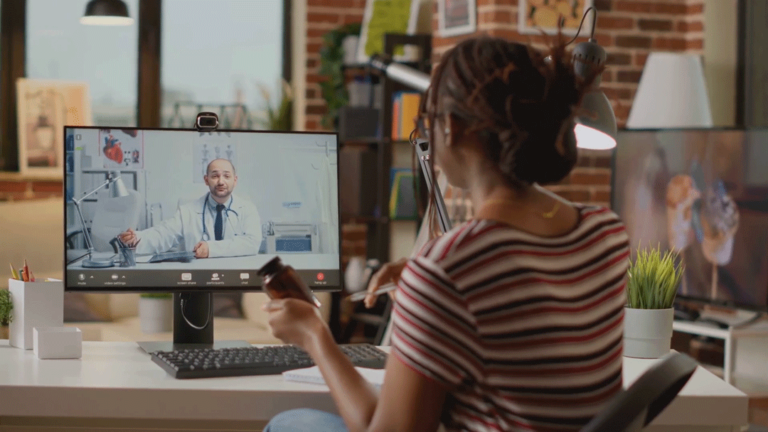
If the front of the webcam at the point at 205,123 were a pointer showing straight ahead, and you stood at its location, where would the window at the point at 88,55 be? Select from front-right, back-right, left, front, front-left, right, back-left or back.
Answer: back

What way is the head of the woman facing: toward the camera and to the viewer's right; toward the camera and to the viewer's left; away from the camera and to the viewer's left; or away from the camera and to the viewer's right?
away from the camera and to the viewer's left

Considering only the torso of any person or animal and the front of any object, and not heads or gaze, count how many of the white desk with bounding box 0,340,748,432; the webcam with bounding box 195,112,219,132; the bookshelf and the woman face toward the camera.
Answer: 3

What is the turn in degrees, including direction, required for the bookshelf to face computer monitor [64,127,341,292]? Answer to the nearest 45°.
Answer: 0° — it already faces it

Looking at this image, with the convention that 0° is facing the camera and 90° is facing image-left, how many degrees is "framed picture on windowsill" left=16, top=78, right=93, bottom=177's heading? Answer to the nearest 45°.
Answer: approximately 0°

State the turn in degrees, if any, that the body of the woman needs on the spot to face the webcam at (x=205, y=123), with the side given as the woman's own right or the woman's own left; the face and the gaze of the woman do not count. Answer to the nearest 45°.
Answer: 0° — they already face it

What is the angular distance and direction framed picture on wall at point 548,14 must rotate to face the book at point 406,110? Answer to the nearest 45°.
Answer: approximately 135° to its right
